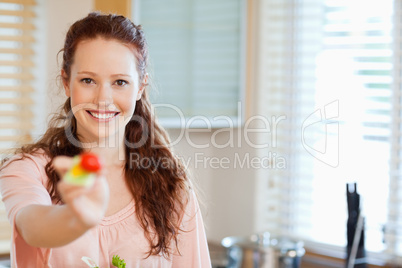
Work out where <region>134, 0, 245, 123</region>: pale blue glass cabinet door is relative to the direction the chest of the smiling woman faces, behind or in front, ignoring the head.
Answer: behind

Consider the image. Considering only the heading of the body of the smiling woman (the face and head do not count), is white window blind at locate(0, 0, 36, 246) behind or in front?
behind

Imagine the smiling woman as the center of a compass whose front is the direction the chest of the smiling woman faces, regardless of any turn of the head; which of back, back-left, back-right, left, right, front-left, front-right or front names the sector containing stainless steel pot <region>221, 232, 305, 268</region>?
back-left

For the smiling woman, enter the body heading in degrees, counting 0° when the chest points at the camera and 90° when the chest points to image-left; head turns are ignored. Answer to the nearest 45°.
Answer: approximately 0°
